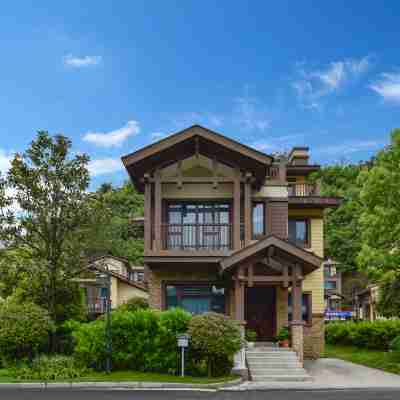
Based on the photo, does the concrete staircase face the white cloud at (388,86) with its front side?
no

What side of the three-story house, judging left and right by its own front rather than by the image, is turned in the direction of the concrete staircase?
front

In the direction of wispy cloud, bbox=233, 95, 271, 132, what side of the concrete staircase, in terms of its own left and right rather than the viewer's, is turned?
back

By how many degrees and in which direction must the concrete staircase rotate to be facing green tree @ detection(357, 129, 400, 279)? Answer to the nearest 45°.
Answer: approximately 135° to its left

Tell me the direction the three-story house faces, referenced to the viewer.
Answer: facing the viewer

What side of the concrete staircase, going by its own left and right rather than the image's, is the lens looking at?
front

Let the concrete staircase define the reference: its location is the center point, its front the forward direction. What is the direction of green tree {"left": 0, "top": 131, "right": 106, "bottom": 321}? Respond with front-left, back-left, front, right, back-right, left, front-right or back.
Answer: right

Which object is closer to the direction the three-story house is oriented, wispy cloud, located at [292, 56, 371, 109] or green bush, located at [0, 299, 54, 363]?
the green bush

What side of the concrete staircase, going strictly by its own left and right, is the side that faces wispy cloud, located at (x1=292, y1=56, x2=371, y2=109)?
back

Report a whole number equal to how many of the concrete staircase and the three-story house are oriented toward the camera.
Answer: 2

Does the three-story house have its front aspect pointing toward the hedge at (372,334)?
no

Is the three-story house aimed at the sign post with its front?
yes

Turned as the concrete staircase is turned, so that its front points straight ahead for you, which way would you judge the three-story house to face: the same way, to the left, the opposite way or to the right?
the same way

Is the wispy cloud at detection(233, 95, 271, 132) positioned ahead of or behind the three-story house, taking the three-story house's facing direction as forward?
behind
